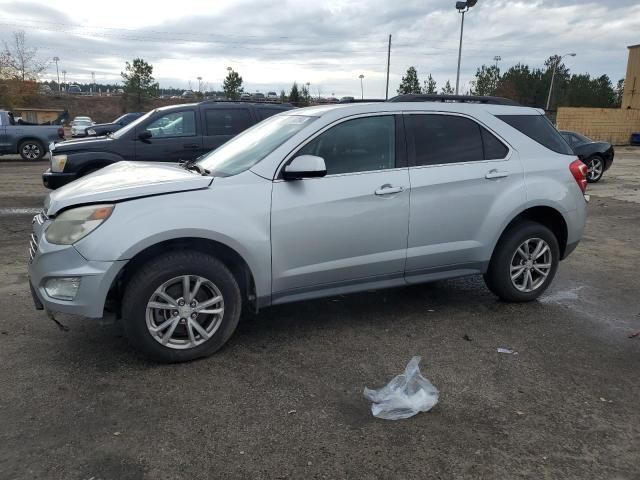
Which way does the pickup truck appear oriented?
to the viewer's left

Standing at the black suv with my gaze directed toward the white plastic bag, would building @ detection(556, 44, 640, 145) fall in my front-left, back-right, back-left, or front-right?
back-left

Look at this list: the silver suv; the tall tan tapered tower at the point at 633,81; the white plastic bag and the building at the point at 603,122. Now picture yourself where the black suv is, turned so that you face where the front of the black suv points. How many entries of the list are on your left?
2

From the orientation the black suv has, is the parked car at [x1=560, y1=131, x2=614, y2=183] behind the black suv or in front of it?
behind

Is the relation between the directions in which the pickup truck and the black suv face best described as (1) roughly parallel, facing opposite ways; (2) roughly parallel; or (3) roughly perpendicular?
roughly parallel

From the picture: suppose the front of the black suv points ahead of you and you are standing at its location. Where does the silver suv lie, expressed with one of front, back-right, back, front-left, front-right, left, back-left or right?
left

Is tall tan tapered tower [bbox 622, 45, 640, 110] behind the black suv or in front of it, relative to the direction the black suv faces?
behind

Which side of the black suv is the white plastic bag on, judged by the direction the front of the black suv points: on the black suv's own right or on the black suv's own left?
on the black suv's own left

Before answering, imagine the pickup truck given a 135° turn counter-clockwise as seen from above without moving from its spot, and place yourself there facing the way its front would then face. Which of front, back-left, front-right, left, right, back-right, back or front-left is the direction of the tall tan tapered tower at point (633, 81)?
front-left

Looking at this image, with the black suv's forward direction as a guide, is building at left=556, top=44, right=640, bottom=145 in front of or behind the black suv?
behind

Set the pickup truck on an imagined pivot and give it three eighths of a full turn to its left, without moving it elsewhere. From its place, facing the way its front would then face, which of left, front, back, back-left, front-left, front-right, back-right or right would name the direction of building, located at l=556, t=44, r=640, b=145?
front-left

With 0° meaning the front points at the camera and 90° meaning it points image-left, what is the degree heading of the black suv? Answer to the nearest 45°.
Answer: approximately 90°
